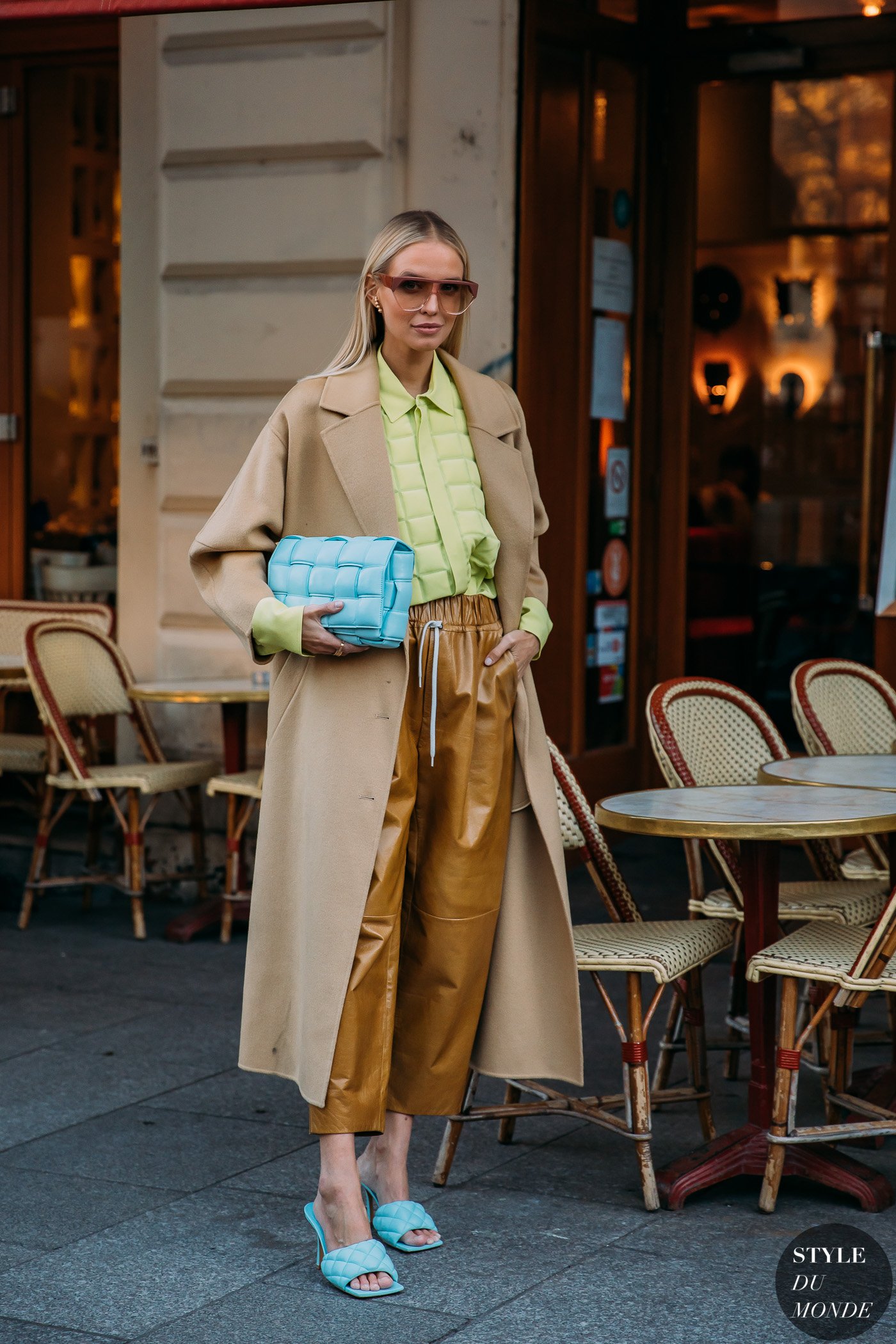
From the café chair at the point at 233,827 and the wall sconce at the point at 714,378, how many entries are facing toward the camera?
1

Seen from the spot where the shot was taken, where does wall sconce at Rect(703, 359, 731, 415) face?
facing the viewer

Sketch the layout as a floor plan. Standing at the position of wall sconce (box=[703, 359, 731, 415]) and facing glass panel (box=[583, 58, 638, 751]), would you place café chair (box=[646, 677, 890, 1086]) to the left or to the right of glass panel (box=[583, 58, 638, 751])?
left

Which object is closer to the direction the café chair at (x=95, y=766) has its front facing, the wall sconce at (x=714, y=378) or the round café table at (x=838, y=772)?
the round café table

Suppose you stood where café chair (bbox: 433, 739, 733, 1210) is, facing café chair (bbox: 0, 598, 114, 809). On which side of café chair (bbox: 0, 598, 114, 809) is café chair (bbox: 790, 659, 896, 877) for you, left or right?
right

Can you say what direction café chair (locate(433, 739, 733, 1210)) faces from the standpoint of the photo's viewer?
facing to the right of the viewer

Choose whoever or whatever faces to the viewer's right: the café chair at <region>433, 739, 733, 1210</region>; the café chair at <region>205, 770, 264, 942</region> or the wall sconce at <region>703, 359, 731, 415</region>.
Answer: the café chair at <region>433, 739, 733, 1210</region>

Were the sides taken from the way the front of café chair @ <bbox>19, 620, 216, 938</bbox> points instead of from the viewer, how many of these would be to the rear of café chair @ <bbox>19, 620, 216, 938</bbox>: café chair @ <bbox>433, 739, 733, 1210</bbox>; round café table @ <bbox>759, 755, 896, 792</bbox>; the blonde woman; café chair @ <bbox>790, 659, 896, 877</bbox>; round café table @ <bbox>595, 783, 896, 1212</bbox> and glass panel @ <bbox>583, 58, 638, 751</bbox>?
0

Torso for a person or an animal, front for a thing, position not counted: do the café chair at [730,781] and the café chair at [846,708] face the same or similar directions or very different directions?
same or similar directions

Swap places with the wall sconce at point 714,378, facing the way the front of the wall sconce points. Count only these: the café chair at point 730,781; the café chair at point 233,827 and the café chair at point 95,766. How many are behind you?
0

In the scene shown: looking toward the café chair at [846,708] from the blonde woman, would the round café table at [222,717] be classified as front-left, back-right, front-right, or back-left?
front-left

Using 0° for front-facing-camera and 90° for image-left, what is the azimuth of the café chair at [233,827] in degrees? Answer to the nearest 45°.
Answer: approximately 90°

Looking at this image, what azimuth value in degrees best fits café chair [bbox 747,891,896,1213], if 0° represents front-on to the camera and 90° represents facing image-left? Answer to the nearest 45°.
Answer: approximately 90°

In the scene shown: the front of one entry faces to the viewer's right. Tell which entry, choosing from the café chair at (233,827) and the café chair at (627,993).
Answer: the café chair at (627,993)

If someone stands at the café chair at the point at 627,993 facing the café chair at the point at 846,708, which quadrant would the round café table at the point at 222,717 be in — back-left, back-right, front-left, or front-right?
front-left

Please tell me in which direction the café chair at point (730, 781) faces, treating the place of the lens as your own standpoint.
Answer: facing the viewer and to the right of the viewer

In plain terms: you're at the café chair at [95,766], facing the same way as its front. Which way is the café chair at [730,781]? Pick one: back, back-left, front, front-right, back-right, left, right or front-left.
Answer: front

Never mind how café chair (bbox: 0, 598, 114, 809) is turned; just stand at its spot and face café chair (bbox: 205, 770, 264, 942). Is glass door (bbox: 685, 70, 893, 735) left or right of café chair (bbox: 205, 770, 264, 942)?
left

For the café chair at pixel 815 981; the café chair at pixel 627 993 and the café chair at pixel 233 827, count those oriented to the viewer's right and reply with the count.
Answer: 1

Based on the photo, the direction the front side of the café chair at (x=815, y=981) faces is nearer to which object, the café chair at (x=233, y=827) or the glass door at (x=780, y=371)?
the café chair

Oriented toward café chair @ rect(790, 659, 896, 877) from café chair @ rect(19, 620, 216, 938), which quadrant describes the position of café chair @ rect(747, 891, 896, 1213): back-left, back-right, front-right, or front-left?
front-right
